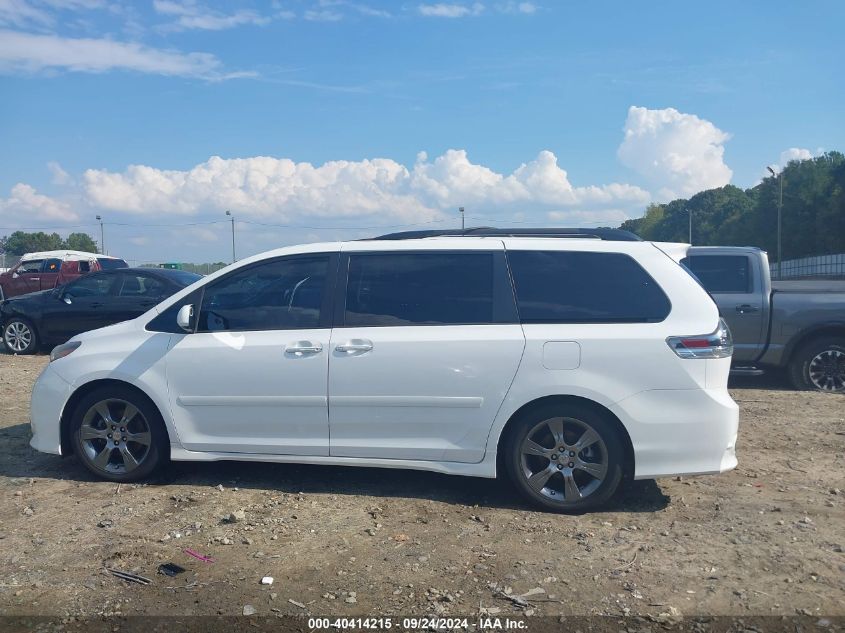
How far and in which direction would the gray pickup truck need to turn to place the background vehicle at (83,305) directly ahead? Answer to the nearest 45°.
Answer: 0° — it already faces it

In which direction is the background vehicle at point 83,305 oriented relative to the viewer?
to the viewer's left

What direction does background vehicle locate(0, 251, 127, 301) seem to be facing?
to the viewer's left

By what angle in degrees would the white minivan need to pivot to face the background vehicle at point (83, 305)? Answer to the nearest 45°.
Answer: approximately 45° to its right

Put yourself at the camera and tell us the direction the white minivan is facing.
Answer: facing to the left of the viewer

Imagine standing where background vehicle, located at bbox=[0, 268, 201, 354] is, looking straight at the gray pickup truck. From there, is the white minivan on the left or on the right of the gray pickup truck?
right

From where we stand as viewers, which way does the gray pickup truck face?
facing to the left of the viewer

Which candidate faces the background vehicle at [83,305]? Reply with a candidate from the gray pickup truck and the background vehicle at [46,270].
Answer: the gray pickup truck
